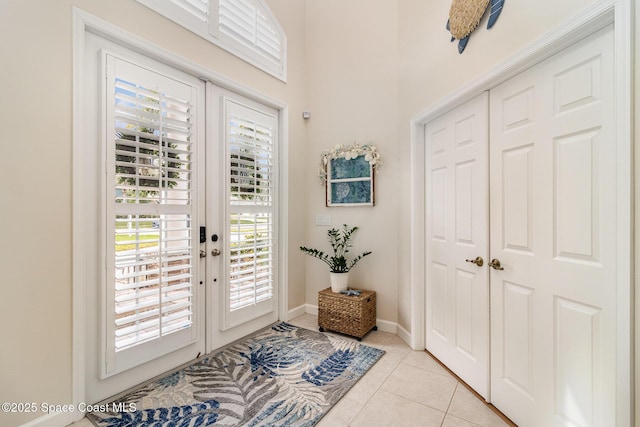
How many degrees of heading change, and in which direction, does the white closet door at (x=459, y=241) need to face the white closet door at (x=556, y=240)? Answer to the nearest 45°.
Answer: approximately 90° to its left

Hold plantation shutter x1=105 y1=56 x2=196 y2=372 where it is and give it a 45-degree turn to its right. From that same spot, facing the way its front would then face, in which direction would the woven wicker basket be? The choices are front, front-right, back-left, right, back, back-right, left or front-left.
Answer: left

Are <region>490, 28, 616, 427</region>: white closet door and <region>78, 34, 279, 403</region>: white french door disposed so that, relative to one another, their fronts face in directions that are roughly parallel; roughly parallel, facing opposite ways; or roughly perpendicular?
roughly parallel, facing opposite ways

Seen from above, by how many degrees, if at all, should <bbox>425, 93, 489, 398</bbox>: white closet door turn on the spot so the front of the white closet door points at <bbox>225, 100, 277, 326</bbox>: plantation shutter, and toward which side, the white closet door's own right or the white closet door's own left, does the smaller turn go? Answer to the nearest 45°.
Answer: approximately 45° to the white closet door's own right

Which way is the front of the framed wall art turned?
toward the camera

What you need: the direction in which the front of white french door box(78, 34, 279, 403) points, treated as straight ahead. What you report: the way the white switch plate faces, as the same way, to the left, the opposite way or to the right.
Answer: to the right

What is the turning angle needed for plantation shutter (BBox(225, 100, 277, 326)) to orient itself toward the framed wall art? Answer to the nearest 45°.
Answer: approximately 45° to its left

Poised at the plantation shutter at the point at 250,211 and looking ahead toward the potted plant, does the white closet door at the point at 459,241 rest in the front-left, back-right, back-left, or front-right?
front-right

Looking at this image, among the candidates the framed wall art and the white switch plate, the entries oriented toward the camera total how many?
2

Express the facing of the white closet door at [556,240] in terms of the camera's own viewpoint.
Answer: facing the viewer and to the left of the viewer

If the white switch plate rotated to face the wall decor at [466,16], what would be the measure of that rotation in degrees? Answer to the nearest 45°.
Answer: approximately 45° to its left

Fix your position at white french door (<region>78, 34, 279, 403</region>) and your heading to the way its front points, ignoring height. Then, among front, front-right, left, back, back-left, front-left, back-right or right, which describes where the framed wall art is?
front-left

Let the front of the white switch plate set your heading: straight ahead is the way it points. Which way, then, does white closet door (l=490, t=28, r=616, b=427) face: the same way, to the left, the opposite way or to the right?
to the right

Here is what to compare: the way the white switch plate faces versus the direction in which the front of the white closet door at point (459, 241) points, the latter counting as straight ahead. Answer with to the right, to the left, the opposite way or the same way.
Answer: to the left

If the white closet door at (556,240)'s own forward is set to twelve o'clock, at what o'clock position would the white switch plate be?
The white switch plate is roughly at 2 o'clock from the white closet door.

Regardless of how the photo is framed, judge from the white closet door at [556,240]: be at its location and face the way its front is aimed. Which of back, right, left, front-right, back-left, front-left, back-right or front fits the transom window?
front-right

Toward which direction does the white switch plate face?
toward the camera

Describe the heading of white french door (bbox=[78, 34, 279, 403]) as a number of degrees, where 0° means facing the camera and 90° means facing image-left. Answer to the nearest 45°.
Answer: approximately 315°
